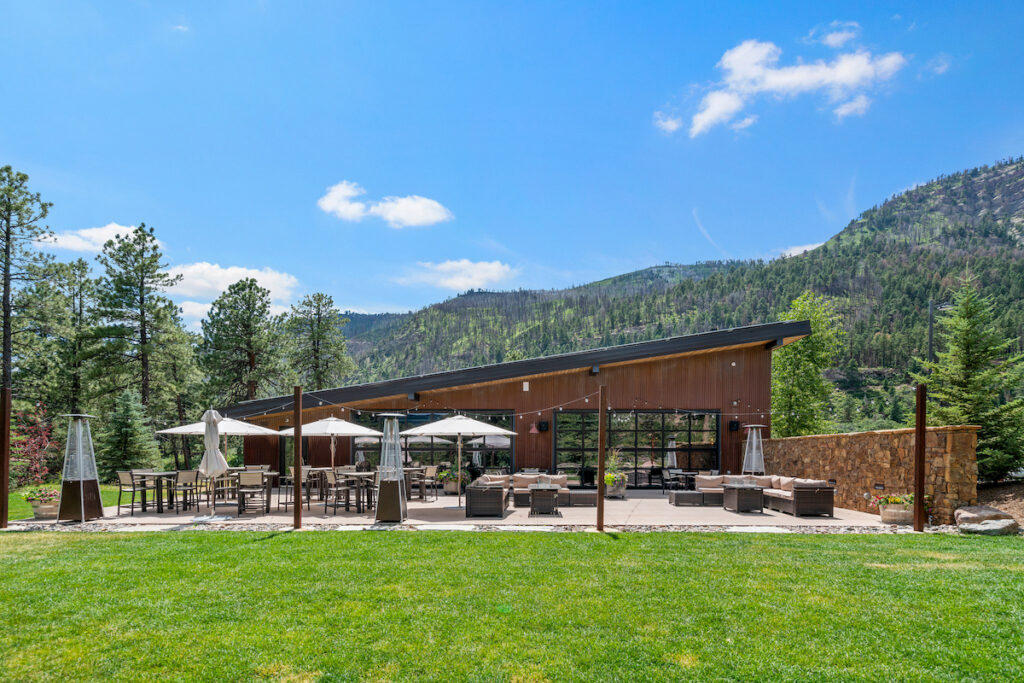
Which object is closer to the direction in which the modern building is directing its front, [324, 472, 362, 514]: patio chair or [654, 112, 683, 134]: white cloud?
the patio chair

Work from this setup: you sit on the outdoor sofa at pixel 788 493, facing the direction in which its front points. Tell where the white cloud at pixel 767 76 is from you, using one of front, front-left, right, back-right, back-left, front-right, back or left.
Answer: back-right

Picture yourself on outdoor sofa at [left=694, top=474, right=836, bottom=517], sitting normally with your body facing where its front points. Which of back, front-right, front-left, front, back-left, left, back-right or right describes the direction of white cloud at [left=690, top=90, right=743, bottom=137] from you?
back-right

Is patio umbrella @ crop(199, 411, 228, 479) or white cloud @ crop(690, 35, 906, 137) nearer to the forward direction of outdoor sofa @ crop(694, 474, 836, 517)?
the patio umbrella

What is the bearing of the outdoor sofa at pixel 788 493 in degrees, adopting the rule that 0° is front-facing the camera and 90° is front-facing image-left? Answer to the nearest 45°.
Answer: approximately 45°
